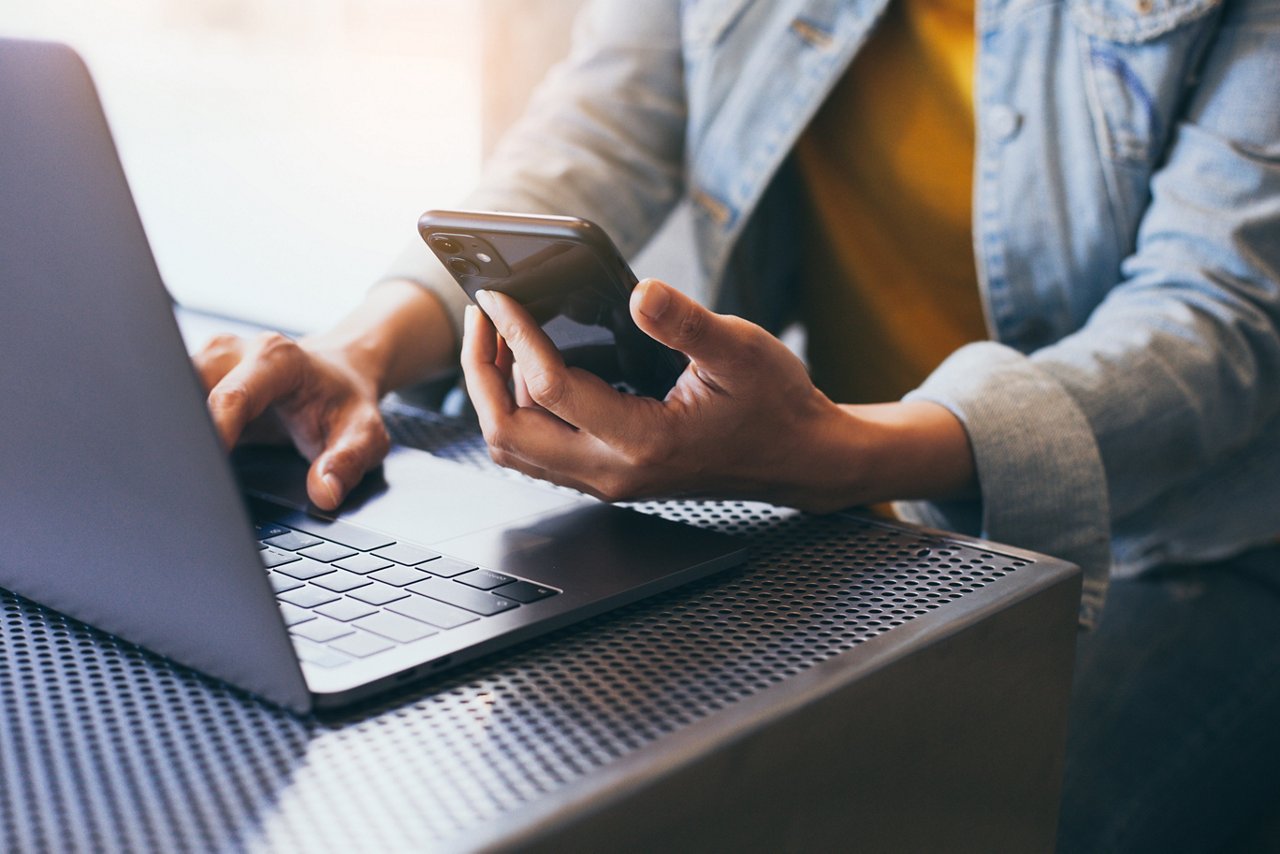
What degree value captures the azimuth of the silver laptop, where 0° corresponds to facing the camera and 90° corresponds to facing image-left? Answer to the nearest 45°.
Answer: approximately 225°
